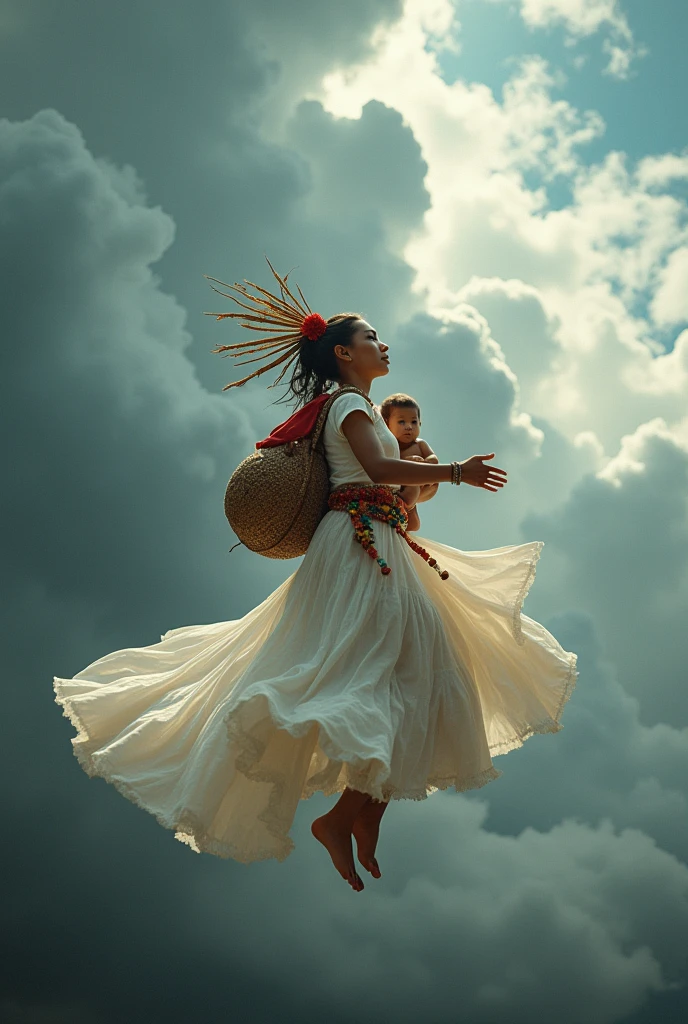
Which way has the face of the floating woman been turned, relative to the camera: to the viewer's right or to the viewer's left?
to the viewer's right

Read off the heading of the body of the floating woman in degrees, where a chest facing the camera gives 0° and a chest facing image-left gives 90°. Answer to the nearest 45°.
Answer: approximately 270°

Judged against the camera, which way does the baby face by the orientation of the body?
toward the camera
